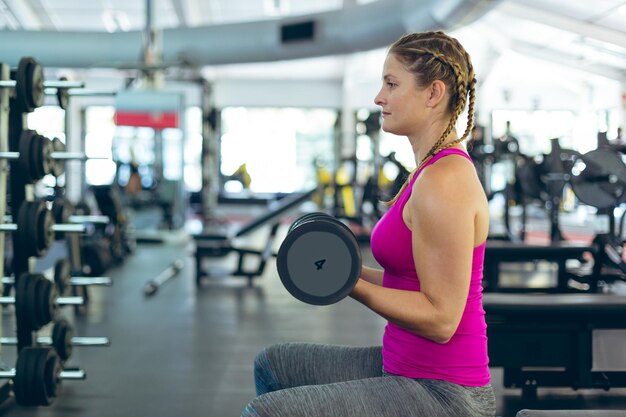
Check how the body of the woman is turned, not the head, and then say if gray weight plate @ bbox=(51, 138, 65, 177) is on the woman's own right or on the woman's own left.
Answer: on the woman's own right

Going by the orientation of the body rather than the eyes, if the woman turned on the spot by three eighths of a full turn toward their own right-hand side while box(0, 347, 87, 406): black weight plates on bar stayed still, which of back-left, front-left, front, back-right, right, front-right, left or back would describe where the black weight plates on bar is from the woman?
left

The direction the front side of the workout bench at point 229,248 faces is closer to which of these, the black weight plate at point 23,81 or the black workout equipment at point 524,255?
the black weight plate

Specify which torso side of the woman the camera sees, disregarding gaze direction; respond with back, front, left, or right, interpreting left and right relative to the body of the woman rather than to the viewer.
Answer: left

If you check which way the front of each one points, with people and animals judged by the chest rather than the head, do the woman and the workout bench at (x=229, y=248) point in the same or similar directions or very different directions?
same or similar directions

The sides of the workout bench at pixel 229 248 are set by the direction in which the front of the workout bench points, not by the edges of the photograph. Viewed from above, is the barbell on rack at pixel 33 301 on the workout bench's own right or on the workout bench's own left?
on the workout bench's own left

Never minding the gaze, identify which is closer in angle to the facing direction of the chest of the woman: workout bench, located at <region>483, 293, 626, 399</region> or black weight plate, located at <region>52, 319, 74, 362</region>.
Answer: the black weight plate

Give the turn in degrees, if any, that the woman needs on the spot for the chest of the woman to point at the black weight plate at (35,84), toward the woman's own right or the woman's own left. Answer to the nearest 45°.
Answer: approximately 45° to the woman's own right

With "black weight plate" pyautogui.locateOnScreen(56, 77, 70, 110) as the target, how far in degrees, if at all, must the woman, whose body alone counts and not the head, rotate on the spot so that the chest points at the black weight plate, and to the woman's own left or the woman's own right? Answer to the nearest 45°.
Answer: approximately 45° to the woman's own right

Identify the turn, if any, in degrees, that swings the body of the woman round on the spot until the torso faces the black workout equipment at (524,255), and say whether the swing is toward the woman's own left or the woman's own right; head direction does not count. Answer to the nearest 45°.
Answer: approximately 90° to the woman's own right

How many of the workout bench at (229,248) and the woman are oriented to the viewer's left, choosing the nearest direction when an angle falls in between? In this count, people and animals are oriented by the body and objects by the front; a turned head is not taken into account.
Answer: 2

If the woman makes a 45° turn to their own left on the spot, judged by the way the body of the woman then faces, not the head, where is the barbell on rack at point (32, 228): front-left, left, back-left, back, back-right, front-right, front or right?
right

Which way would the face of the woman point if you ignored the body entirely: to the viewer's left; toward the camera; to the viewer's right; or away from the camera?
to the viewer's left

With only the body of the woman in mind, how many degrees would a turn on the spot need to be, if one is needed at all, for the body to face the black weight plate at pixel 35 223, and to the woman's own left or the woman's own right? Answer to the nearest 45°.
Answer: approximately 45° to the woman's own right

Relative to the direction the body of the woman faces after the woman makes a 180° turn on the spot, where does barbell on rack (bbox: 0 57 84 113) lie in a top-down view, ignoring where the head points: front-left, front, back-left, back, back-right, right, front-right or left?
back-left

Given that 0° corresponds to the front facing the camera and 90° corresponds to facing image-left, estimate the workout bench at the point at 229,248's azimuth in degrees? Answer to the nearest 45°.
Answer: approximately 90°

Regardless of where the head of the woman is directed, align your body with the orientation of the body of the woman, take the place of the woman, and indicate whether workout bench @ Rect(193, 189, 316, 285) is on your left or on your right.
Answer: on your right
